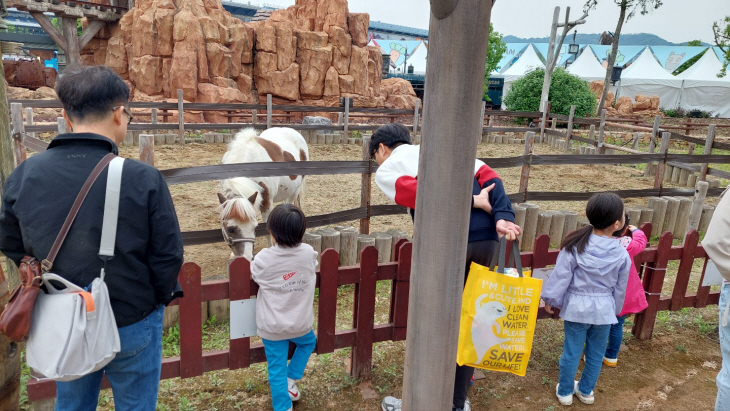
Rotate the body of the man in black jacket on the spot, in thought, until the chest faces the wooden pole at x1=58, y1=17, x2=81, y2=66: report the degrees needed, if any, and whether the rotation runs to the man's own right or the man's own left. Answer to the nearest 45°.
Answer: approximately 45° to the man's own left

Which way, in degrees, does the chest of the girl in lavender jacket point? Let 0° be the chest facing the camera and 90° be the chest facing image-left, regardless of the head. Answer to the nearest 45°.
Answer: approximately 225°

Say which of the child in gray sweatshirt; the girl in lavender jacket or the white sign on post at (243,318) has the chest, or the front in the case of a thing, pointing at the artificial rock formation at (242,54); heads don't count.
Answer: the child in gray sweatshirt

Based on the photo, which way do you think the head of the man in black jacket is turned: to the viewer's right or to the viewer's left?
to the viewer's right

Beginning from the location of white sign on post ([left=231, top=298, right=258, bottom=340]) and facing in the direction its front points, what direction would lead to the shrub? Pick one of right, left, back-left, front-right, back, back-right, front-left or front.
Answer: back-left

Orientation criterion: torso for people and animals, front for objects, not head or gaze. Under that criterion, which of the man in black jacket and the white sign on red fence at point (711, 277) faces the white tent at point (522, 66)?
the man in black jacket

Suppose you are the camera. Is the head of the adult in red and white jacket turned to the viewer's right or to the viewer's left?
to the viewer's left

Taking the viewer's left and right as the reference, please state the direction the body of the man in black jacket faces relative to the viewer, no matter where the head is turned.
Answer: facing away from the viewer and to the right of the viewer
